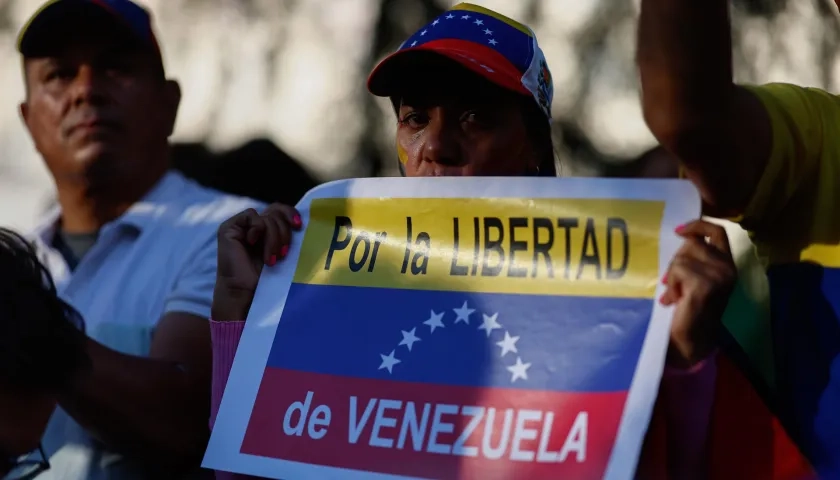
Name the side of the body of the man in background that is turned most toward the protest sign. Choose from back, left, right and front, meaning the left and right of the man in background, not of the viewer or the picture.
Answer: left

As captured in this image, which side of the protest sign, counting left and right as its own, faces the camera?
front

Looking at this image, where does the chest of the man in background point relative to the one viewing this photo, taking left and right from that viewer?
facing the viewer and to the left of the viewer

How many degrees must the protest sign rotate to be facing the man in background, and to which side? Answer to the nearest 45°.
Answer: approximately 135° to its right

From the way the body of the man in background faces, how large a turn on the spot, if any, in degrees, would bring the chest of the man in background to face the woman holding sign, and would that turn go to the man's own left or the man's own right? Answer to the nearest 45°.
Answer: approximately 90° to the man's own left
